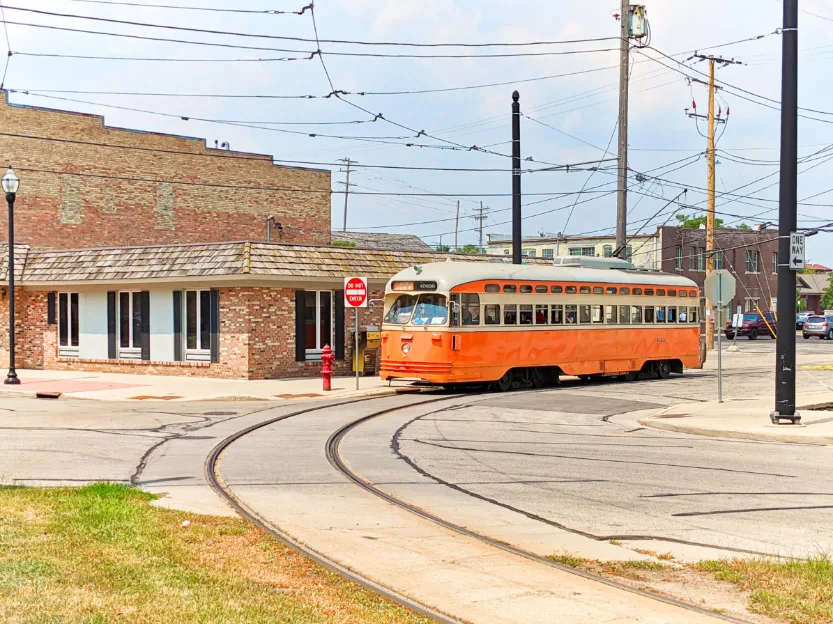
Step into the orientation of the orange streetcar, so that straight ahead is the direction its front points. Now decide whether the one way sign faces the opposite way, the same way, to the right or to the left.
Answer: to the left

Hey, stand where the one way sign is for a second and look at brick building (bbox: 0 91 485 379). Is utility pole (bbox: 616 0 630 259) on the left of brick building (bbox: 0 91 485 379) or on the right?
right

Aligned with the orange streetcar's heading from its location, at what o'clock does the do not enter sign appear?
The do not enter sign is roughly at 1 o'clock from the orange streetcar.

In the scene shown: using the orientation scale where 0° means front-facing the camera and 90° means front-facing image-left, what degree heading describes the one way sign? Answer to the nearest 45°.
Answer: approximately 315°

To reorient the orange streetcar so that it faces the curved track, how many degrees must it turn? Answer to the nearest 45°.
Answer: approximately 45° to its left

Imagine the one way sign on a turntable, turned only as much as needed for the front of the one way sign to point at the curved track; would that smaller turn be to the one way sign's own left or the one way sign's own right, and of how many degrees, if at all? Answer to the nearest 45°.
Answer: approximately 45° to the one way sign's own right

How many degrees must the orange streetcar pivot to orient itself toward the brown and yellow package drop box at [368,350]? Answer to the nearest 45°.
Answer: approximately 90° to its right
